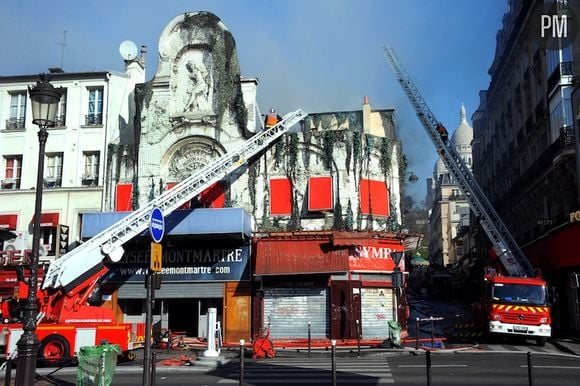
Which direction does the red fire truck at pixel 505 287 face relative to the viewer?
toward the camera

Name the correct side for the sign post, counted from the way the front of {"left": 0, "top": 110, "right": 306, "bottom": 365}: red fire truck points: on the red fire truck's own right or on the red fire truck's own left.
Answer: on the red fire truck's own left

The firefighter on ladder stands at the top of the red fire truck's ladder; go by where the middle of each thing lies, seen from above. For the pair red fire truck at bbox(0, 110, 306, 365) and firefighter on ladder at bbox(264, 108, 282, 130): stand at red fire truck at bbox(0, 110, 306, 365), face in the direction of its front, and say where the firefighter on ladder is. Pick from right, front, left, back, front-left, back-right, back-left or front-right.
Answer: back-right

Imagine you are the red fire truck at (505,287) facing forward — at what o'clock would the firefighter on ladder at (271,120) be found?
The firefighter on ladder is roughly at 3 o'clock from the red fire truck.

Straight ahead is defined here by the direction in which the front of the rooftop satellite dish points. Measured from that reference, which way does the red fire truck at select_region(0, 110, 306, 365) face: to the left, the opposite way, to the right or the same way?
to the right

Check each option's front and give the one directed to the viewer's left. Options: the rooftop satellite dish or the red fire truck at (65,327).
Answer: the red fire truck

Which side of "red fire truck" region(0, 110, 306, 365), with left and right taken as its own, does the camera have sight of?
left

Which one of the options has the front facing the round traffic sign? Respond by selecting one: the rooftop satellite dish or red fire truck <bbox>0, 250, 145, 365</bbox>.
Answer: the rooftop satellite dish

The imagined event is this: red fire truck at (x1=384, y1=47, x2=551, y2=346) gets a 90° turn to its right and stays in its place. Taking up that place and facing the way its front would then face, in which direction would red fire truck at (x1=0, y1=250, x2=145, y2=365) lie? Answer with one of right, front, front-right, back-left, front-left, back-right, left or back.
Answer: front-left

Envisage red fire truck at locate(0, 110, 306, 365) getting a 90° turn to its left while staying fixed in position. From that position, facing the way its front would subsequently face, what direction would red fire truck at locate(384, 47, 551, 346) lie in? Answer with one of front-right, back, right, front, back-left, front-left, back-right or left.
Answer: left

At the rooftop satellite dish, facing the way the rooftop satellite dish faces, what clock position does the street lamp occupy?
The street lamp is roughly at 12 o'clock from the rooftop satellite dish.

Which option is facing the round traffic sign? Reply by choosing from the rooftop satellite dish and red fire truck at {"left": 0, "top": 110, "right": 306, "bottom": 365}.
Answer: the rooftop satellite dish

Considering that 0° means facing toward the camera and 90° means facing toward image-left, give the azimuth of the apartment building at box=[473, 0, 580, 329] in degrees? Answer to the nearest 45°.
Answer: approximately 45°

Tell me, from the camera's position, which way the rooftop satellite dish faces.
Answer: facing the viewer
